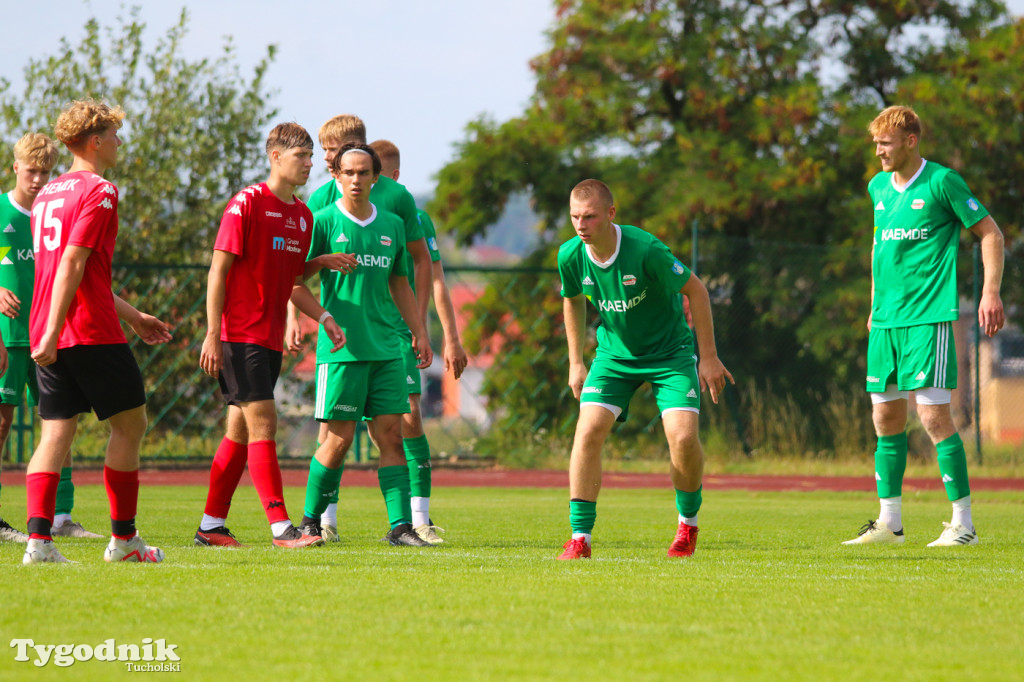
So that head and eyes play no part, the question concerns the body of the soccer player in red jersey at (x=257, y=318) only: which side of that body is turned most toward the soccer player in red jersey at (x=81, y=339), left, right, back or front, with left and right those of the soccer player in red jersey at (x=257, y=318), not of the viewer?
right

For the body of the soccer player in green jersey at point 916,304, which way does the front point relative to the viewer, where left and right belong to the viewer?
facing the viewer and to the left of the viewer

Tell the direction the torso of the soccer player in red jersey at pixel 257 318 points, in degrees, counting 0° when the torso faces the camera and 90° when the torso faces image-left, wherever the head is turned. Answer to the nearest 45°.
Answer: approximately 315°

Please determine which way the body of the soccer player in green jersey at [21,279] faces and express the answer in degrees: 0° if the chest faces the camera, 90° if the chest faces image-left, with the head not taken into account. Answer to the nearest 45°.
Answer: approximately 315°

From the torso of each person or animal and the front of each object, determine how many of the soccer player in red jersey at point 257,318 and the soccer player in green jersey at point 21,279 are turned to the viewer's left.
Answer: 0

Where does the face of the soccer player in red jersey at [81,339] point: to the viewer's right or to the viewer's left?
to the viewer's right

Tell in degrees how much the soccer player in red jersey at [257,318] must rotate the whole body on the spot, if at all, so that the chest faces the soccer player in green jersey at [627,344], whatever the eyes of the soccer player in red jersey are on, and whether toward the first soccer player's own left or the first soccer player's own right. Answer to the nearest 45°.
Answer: approximately 45° to the first soccer player's own left

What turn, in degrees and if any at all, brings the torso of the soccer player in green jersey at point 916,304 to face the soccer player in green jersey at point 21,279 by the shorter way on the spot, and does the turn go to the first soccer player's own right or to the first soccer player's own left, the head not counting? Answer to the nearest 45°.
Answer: approximately 45° to the first soccer player's own right
